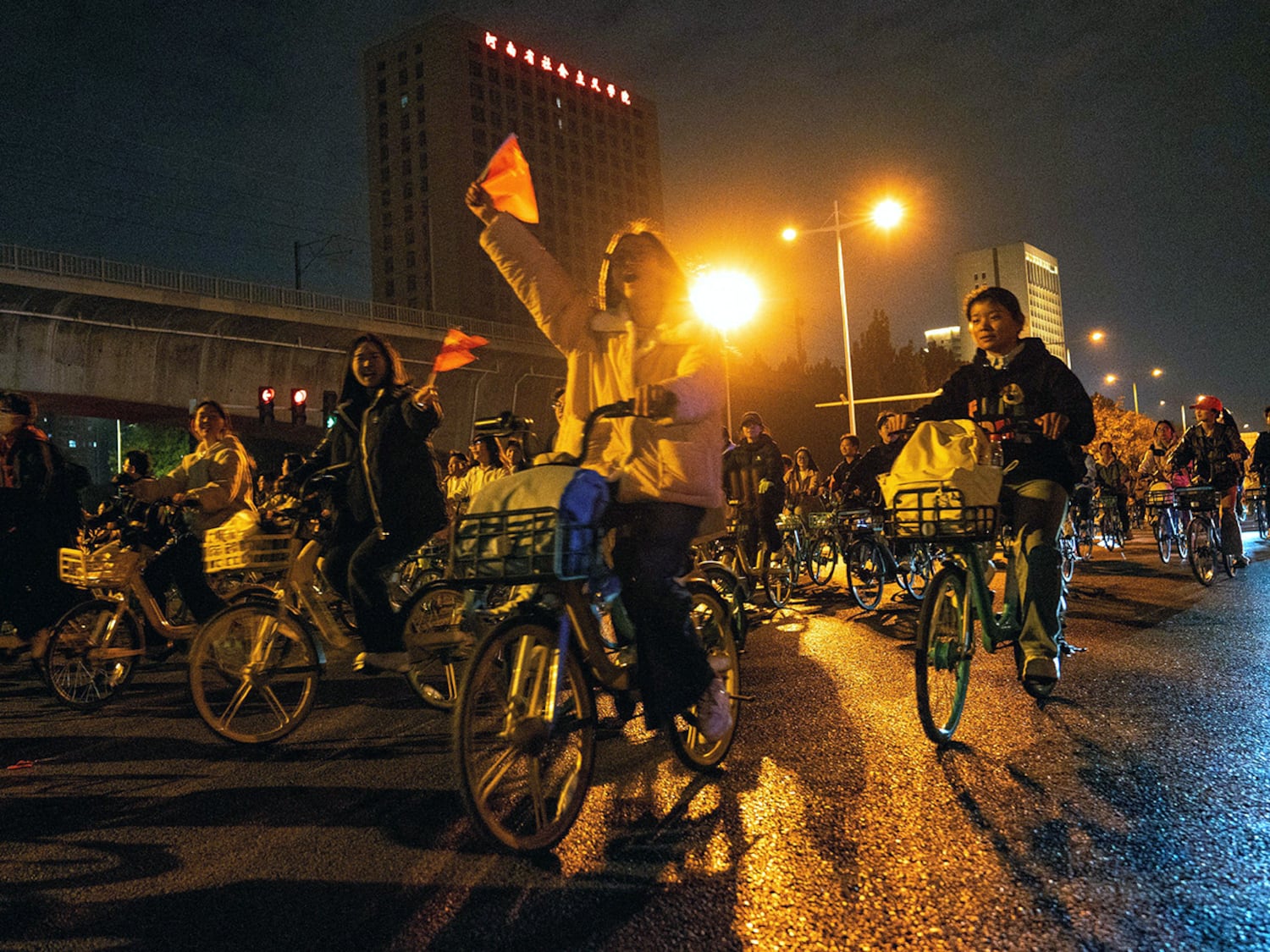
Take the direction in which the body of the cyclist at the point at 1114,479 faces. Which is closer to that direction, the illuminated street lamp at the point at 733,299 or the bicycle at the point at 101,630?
the bicycle

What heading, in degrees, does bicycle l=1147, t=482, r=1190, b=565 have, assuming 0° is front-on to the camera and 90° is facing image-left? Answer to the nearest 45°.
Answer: approximately 45°

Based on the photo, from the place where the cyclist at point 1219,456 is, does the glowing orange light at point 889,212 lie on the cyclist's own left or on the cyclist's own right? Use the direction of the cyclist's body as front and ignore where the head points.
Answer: on the cyclist's own right

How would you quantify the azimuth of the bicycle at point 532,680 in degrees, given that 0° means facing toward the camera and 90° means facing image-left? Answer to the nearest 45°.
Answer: approximately 45°

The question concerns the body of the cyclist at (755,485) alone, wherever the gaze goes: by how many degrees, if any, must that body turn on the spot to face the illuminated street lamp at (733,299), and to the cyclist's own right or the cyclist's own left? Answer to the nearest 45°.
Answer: approximately 180°

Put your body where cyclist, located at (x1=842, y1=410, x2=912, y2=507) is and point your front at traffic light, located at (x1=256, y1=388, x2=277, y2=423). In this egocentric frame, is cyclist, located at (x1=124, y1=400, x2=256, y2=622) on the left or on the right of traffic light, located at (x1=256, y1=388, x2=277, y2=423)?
left

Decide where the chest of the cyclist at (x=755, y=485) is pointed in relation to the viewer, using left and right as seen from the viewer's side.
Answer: facing the viewer

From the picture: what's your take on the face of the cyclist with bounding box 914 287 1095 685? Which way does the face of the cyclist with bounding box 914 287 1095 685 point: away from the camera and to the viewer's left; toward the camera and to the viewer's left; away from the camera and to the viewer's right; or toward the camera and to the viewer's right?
toward the camera and to the viewer's left

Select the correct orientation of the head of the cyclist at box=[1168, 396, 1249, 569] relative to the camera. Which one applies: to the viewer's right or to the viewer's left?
to the viewer's left

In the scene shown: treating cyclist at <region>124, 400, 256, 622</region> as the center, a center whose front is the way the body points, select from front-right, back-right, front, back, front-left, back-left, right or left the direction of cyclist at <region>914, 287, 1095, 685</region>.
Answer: left

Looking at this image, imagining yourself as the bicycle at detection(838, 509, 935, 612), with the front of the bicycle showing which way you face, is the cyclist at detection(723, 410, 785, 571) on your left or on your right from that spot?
on your right
